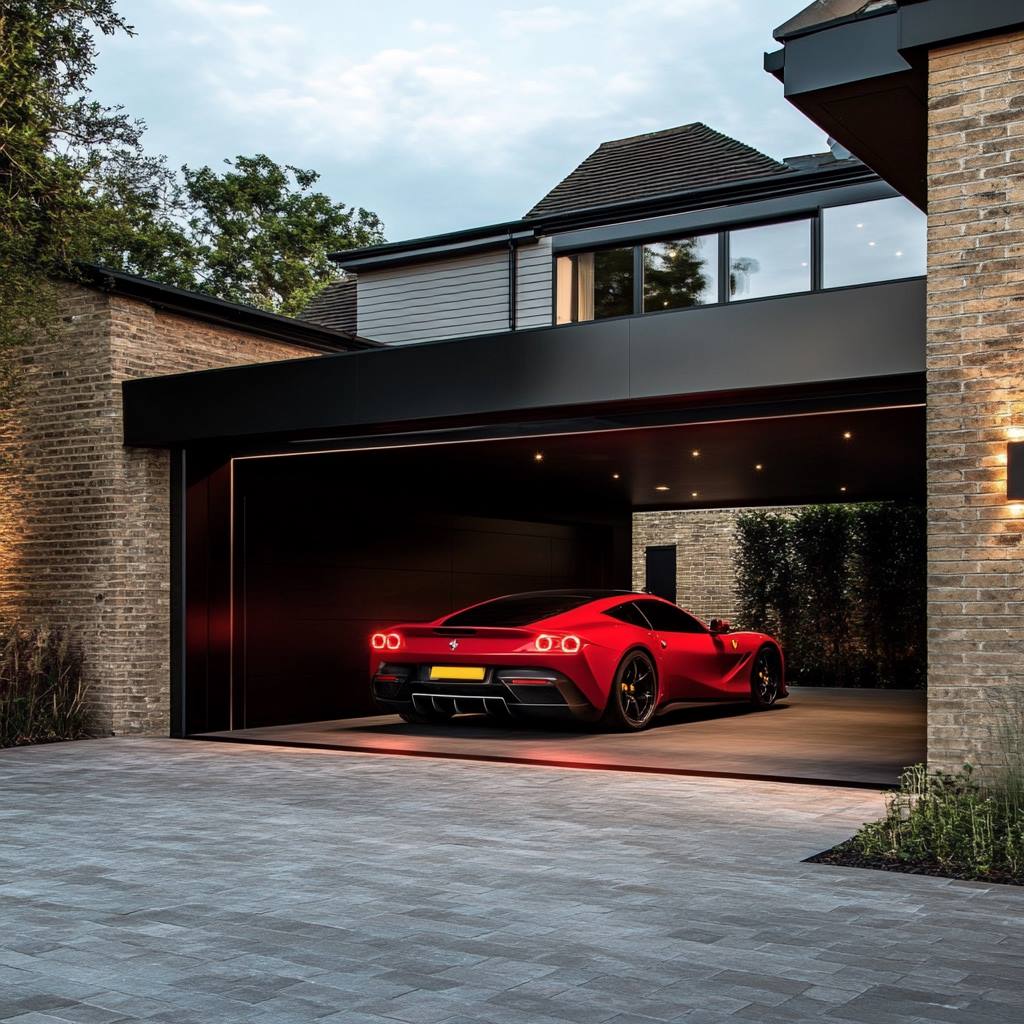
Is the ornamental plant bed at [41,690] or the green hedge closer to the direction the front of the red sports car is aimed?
the green hedge

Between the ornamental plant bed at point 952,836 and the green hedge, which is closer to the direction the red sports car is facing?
the green hedge

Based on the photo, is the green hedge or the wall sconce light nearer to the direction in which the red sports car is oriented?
the green hedge

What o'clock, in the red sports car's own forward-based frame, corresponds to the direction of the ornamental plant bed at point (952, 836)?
The ornamental plant bed is roughly at 4 o'clock from the red sports car.

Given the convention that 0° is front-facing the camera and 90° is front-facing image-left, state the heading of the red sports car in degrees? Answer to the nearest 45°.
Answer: approximately 225°

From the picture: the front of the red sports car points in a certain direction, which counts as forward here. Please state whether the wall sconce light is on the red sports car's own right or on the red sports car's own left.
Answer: on the red sports car's own right

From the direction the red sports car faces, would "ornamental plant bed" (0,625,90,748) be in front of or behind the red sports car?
behind
